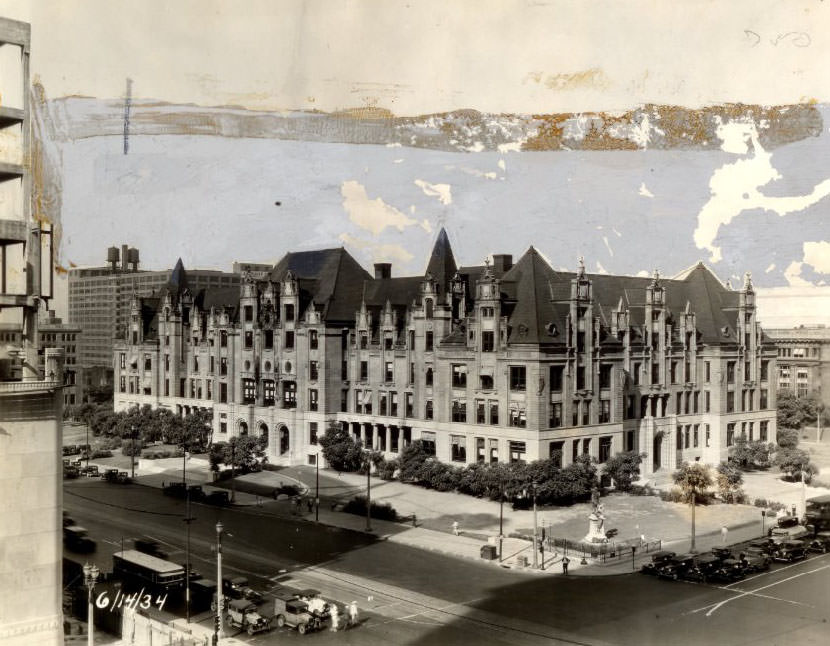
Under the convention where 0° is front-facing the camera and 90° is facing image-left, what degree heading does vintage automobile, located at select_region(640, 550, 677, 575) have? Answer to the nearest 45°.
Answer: approximately 45°

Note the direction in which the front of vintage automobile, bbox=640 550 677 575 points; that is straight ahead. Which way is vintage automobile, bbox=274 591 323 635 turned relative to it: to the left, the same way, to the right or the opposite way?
to the left

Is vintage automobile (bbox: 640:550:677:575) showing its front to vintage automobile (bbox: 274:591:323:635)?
yes
